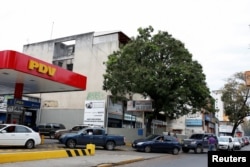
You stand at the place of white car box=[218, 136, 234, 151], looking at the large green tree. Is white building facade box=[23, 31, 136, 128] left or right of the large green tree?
right

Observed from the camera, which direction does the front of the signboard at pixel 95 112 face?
facing the viewer

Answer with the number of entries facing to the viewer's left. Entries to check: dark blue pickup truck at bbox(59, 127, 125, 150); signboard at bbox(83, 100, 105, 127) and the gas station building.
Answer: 1

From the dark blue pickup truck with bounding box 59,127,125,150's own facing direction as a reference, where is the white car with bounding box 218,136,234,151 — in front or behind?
behind

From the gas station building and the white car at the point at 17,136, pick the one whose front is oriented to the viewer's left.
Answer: the white car

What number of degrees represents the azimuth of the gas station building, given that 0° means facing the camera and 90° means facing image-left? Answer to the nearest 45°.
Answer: approximately 315°

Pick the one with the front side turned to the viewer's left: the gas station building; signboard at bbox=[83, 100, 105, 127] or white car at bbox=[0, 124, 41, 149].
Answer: the white car

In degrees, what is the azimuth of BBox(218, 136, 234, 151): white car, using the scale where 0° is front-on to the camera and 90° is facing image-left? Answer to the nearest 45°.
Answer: approximately 45°

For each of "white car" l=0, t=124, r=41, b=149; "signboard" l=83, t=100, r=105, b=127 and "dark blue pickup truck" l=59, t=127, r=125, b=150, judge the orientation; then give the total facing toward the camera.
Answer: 1

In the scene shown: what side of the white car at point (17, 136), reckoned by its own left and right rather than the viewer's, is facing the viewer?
left

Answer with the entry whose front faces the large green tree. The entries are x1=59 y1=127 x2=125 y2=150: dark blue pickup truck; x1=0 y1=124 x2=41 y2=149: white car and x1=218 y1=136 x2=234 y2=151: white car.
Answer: x1=218 y1=136 x2=234 y2=151: white car

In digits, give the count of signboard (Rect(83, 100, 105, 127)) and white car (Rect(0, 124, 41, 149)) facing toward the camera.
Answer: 1

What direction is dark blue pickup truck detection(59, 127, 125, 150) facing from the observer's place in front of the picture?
facing to the left of the viewer

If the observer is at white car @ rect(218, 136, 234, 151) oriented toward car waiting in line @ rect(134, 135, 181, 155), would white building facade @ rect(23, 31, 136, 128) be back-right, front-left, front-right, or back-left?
front-right

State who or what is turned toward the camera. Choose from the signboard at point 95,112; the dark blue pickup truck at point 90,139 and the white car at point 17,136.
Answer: the signboard

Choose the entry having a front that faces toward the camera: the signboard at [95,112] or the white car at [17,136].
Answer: the signboard

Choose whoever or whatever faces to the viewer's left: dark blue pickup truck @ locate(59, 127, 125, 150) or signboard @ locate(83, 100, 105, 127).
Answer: the dark blue pickup truck
